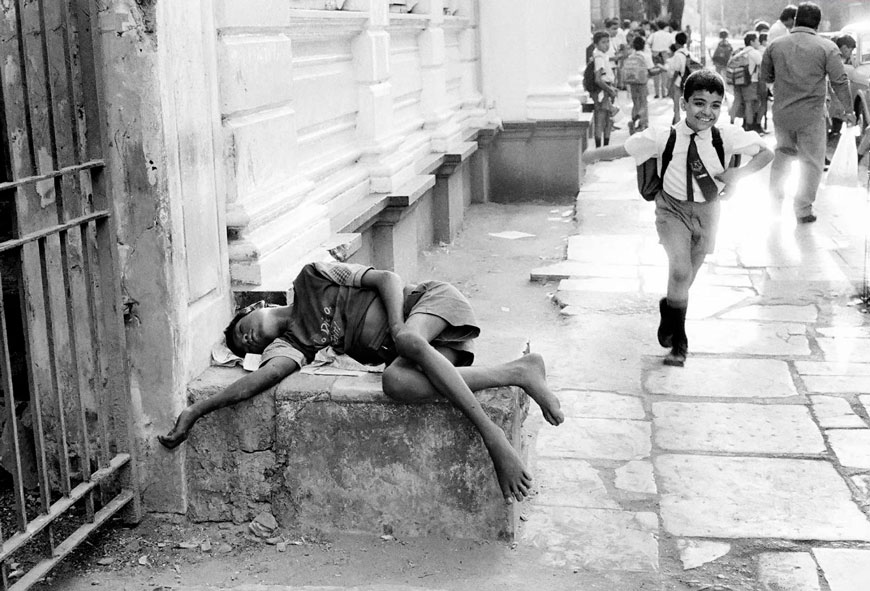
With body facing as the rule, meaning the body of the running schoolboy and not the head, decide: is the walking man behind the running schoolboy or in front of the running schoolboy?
behind

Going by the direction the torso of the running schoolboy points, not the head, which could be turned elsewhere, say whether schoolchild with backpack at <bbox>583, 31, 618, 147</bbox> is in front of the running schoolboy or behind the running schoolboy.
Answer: behind

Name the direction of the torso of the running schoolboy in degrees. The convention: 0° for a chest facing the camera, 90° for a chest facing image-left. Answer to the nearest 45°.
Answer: approximately 0°

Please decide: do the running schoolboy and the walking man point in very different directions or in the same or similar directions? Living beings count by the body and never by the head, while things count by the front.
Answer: very different directions

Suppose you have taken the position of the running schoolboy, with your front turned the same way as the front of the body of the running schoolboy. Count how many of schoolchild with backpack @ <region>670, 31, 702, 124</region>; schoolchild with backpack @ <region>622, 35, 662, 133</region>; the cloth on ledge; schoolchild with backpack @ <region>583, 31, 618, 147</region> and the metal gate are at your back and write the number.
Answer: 3

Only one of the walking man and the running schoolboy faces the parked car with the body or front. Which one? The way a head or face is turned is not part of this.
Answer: the walking man

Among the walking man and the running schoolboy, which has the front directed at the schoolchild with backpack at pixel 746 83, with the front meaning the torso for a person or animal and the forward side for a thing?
the walking man

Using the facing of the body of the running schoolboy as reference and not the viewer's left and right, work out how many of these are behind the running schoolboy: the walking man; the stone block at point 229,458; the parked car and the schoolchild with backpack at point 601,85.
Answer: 3

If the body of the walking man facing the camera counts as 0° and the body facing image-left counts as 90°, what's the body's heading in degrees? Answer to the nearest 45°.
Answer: approximately 180°

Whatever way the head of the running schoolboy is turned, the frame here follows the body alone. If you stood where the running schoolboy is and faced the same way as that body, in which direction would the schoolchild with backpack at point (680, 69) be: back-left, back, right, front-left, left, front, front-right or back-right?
back

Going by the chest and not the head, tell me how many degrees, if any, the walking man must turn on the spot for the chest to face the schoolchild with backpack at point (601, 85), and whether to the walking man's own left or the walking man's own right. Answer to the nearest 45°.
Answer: approximately 45° to the walking man's own left

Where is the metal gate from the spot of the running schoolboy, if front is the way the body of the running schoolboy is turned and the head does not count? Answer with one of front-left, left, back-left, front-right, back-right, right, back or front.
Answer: front-right

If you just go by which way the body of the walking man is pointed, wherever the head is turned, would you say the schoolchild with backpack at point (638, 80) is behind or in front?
in front

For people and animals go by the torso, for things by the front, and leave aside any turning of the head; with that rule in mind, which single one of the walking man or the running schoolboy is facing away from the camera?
the walking man

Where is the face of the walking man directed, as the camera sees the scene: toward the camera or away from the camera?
away from the camera

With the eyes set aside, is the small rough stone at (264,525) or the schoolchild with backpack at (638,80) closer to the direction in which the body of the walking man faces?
the schoolchild with backpack
